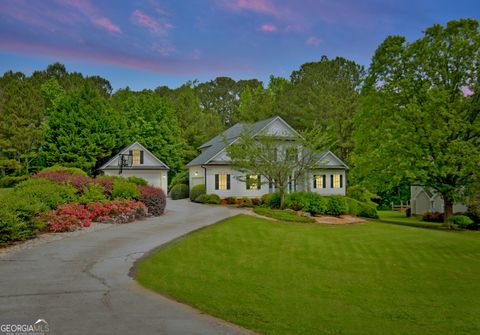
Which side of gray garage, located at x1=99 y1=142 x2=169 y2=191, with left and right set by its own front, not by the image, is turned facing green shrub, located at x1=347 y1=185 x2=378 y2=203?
left

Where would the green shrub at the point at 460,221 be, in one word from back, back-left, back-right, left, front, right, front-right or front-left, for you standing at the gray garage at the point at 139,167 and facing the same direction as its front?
front-left

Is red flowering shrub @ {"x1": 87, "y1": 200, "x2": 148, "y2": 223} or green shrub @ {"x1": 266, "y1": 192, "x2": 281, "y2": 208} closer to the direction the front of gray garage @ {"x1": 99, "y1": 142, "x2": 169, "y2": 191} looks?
the red flowering shrub

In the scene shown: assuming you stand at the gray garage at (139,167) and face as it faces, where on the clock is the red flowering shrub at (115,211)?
The red flowering shrub is roughly at 12 o'clock from the gray garage.

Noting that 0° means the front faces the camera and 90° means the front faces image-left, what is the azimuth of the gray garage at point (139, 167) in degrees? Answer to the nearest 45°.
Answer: approximately 0°

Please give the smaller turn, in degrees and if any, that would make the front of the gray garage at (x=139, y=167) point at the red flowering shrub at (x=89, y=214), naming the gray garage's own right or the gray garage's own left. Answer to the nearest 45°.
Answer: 0° — it already faces it

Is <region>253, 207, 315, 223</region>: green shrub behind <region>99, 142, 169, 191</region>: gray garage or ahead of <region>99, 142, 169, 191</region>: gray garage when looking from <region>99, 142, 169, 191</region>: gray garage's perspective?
ahead

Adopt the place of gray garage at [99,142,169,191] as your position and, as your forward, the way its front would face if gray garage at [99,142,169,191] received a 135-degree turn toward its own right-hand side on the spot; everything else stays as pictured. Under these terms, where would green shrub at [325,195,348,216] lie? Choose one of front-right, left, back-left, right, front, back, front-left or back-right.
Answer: back

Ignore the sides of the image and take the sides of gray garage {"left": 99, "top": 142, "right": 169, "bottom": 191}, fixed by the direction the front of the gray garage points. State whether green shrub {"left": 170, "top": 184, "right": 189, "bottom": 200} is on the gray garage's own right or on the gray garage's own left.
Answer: on the gray garage's own left

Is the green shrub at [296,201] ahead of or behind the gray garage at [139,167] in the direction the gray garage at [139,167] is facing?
ahead

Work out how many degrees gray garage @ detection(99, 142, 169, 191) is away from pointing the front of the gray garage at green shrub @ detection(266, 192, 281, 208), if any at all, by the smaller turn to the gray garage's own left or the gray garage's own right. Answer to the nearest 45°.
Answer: approximately 45° to the gray garage's own left
